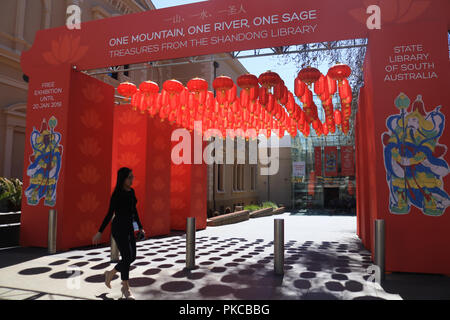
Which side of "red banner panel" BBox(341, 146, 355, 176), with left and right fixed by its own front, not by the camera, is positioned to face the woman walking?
front

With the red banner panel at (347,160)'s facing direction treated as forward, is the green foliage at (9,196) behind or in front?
in front

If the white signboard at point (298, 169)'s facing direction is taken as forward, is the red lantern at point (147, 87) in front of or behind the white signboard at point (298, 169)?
in front

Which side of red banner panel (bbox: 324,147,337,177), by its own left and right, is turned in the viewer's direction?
front

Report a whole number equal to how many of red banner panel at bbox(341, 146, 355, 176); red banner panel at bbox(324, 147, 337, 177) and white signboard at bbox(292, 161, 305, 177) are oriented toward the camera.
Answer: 3

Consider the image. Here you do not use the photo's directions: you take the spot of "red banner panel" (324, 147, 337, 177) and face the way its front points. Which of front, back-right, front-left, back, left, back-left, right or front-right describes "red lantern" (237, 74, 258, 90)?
front

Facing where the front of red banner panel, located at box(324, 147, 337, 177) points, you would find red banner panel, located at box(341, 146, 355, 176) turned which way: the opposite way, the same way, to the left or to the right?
the same way

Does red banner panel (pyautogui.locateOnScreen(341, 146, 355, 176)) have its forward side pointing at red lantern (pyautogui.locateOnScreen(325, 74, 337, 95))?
yes

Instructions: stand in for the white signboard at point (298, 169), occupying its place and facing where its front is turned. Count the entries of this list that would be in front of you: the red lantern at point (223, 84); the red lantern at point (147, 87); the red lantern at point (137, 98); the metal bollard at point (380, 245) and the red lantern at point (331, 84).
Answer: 5

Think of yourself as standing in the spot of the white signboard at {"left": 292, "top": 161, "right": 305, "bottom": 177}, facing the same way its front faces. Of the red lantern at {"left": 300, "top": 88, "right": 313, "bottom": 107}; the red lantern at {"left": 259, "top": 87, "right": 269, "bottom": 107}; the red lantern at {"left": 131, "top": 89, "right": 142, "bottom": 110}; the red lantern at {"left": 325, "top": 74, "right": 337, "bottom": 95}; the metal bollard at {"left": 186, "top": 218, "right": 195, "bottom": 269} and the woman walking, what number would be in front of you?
6

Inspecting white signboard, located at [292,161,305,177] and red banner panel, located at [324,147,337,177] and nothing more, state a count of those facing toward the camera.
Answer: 2

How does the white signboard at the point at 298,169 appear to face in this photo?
toward the camera

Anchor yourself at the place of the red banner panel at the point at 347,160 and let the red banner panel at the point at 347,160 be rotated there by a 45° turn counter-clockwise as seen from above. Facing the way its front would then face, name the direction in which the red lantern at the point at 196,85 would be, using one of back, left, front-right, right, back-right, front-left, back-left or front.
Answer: front-right

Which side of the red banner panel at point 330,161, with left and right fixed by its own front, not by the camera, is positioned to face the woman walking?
front

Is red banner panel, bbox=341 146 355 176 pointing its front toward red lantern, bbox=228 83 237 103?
yes

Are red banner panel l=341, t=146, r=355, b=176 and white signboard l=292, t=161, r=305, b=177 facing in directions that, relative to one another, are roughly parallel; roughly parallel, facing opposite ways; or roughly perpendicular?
roughly parallel

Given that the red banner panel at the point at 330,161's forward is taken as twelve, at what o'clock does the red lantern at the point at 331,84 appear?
The red lantern is roughly at 12 o'clock from the red banner panel.

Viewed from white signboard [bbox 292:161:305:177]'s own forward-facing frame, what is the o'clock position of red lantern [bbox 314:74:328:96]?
The red lantern is roughly at 12 o'clock from the white signboard.

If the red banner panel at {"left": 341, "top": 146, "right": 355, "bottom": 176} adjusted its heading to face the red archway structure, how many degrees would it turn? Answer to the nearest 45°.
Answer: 0° — it already faces it

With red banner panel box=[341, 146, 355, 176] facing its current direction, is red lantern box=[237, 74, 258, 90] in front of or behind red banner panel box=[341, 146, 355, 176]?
in front
